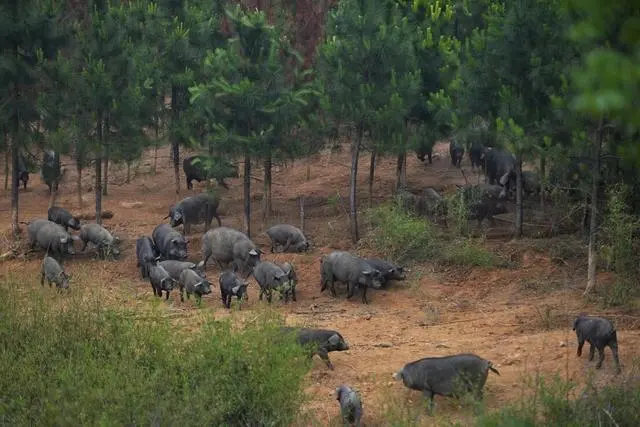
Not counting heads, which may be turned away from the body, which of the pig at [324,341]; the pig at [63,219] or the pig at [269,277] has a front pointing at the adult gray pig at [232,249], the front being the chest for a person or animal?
the pig at [63,219]

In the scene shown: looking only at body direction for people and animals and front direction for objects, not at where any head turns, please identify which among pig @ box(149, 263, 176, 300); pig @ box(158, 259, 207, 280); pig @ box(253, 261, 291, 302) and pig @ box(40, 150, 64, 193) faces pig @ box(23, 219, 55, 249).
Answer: pig @ box(40, 150, 64, 193)

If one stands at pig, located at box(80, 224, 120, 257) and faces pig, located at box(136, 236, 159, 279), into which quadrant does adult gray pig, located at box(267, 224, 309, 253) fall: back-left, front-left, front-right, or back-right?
front-left

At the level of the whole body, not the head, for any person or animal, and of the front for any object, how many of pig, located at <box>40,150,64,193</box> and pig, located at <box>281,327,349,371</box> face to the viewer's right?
1

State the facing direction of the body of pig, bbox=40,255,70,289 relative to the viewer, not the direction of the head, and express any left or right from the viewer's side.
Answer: facing the viewer and to the right of the viewer

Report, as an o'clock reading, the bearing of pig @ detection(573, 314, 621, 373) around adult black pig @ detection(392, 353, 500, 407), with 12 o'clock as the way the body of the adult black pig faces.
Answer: The pig is roughly at 5 o'clock from the adult black pig.

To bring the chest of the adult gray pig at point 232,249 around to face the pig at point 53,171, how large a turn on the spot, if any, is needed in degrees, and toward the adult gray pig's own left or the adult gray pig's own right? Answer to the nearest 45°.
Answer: approximately 180°

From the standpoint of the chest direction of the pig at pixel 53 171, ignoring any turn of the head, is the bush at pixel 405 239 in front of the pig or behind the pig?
in front

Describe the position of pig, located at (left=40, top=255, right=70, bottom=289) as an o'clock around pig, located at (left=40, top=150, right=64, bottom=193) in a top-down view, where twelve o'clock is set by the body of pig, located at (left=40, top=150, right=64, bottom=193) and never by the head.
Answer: pig, located at (left=40, top=255, right=70, bottom=289) is roughly at 12 o'clock from pig, located at (left=40, top=150, right=64, bottom=193).

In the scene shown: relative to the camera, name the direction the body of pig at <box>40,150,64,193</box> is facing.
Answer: toward the camera

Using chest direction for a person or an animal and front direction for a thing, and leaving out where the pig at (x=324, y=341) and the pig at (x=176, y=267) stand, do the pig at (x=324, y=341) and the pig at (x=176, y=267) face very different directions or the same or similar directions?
same or similar directions

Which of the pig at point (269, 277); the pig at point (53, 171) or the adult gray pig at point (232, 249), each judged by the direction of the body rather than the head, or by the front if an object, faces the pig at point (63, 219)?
the pig at point (53, 171)

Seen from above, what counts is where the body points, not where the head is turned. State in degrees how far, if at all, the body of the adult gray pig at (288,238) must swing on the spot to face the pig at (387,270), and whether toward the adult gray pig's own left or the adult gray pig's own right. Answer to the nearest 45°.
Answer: approximately 45° to the adult gray pig's own right

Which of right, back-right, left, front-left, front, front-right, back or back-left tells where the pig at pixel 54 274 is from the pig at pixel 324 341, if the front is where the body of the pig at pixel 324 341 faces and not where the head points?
back-left

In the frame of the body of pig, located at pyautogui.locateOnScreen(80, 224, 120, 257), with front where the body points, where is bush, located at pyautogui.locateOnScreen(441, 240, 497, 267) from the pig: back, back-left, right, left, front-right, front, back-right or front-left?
front

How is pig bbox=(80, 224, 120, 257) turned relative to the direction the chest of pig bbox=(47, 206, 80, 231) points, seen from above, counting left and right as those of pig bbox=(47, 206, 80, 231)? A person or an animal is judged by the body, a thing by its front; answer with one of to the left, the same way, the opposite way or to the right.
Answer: the same way

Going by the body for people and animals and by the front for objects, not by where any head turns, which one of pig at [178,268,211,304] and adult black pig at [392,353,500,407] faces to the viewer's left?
the adult black pig

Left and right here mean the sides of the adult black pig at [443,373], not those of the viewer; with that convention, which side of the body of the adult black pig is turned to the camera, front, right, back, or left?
left
